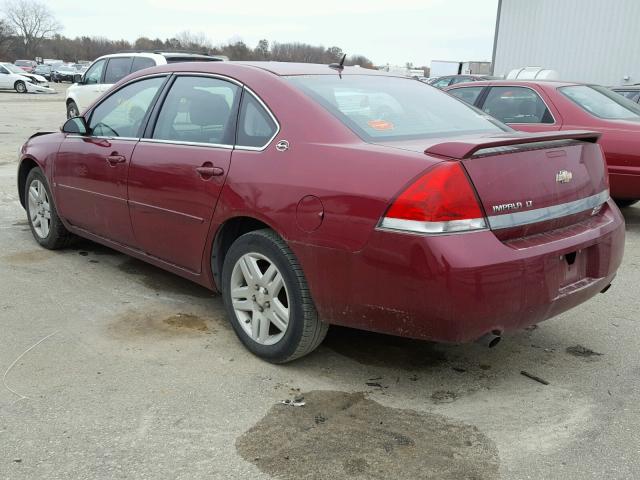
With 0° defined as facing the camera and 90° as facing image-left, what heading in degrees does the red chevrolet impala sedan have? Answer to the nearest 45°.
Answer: approximately 135°

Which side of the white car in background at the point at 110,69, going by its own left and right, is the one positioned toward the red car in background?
back

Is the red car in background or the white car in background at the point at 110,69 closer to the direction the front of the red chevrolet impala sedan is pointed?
the white car in background

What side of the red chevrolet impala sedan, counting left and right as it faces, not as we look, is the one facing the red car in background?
right

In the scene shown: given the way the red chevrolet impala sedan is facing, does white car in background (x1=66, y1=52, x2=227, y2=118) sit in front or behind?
in front
